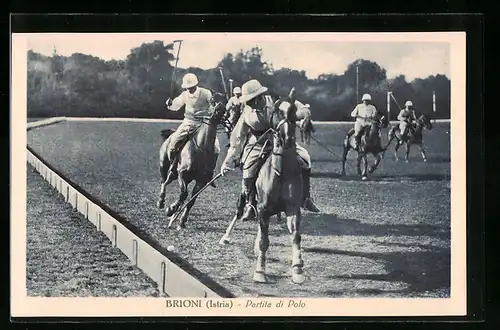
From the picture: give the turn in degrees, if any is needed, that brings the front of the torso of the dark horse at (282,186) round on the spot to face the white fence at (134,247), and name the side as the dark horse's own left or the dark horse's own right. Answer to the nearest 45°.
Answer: approximately 90° to the dark horse's own right

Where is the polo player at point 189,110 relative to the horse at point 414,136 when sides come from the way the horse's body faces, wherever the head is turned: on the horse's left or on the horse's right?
on the horse's right

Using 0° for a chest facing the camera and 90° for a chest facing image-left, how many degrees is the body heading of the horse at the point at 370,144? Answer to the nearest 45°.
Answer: approximately 315°

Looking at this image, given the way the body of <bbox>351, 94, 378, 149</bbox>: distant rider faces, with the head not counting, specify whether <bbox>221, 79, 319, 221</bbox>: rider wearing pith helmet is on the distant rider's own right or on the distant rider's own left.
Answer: on the distant rider's own right
